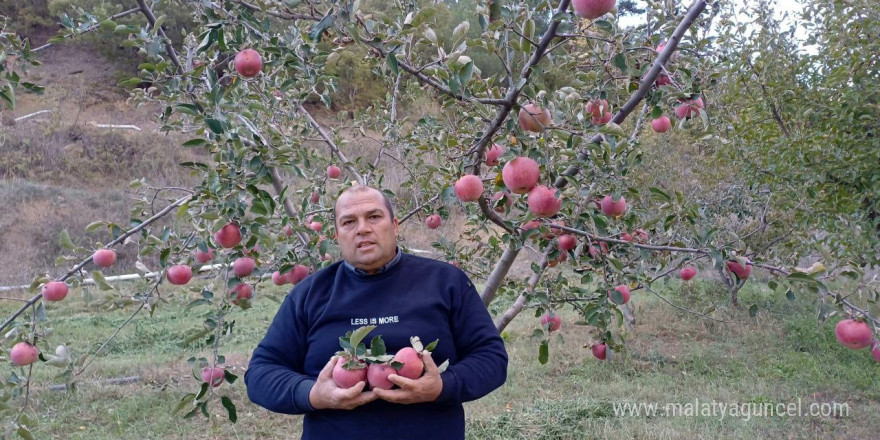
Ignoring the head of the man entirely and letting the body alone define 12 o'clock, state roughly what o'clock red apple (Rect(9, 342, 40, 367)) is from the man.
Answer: The red apple is roughly at 4 o'clock from the man.

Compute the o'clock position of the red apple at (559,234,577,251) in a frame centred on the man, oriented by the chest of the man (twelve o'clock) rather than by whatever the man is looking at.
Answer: The red apple is roughly at 8 o'clock from the man.

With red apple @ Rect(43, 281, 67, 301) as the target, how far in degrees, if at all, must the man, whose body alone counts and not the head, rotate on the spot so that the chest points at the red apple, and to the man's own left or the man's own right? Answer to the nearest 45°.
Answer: approximately 135° to the man's own right

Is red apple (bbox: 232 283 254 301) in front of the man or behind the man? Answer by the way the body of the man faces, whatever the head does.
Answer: behind

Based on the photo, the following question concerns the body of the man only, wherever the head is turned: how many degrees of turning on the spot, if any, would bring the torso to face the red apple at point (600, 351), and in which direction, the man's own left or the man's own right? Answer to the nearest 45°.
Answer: approximately 135° to the man's own left

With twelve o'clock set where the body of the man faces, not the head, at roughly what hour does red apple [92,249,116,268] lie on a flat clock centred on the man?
The red apple is roughly at 4 o'clock from the man.

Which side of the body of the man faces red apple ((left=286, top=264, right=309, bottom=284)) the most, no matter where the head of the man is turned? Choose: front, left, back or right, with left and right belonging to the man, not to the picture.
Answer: back

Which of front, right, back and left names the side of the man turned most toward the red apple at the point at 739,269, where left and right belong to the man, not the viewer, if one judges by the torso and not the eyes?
left

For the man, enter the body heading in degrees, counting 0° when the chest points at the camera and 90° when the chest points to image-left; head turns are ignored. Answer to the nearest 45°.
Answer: approximately 0°

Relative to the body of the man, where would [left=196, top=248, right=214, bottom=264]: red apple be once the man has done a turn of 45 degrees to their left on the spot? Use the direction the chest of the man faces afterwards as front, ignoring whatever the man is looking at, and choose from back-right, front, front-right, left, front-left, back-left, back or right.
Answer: back
